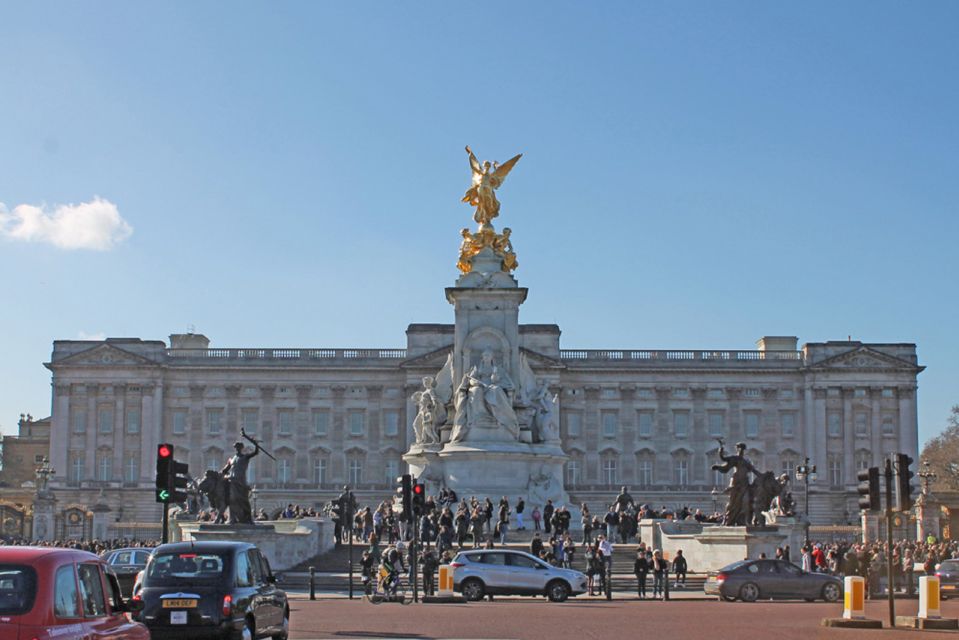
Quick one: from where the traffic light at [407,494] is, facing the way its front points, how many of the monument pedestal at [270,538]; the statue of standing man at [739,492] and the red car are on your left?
1

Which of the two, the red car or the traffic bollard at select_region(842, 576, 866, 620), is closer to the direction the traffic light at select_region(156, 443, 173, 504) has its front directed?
the red car

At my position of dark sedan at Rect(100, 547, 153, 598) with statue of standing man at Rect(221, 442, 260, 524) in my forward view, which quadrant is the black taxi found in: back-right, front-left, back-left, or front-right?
back-right

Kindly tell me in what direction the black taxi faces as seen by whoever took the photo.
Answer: facing away from the viewer and to the right of the viewer

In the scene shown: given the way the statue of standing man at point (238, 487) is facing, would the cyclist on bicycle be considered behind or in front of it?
in front

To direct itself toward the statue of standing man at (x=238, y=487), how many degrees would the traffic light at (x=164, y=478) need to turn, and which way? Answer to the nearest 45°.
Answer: approximately 180°

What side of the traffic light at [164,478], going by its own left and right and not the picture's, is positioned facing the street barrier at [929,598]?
left
